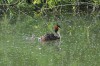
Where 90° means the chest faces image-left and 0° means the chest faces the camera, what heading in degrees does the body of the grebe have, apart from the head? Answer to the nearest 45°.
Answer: approximately 270°
